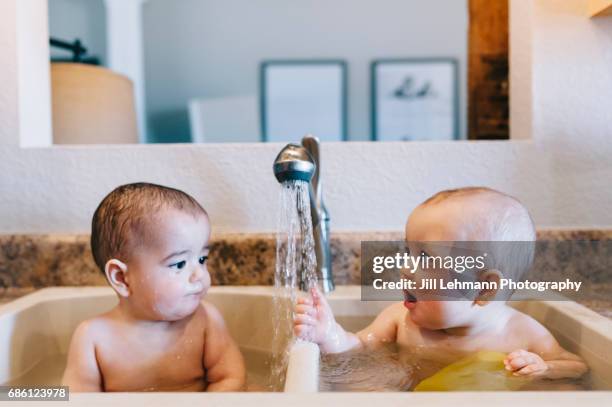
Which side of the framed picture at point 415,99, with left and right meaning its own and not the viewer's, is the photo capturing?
front

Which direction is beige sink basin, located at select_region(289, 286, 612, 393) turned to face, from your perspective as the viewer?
facing the viewer

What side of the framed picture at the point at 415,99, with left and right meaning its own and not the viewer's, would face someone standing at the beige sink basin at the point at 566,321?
front

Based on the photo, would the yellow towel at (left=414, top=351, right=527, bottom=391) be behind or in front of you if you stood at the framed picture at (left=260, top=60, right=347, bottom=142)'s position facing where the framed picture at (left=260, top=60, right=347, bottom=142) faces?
in front

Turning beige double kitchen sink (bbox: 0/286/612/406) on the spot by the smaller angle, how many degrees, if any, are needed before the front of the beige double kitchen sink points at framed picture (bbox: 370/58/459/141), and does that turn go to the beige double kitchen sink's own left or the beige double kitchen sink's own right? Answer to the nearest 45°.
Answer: approximately 180°

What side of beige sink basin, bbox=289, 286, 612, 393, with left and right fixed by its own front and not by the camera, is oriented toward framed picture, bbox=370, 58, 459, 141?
back

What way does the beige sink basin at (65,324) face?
toward the camera

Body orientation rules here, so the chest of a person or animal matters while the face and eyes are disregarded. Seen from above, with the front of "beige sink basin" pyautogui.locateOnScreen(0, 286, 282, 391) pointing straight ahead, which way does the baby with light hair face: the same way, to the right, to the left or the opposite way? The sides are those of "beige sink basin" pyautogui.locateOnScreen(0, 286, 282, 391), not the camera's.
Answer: to the right

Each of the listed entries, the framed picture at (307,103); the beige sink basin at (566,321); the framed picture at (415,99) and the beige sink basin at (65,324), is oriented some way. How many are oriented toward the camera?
4

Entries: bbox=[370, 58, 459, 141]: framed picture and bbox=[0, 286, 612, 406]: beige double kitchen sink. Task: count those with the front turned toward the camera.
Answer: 2

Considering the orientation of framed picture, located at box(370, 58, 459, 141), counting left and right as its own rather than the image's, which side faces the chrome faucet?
front

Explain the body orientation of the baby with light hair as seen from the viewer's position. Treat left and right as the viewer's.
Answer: facing the viewer and to the left of the viewer

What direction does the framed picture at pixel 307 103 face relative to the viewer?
toward the camera

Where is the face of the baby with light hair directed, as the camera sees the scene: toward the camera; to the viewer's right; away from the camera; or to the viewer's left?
to the viewer's left
